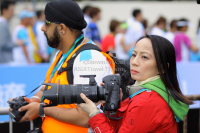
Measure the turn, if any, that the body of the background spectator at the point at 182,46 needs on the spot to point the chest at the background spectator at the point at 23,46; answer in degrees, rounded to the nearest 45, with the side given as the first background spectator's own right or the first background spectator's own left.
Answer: approximately 135° to the first background spectator's own right

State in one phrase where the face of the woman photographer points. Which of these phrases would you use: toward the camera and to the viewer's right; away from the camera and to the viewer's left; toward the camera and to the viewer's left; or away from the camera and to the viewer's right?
toward the camera and to the viewer's left

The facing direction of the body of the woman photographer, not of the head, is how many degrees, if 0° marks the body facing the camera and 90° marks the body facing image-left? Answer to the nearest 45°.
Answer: approximately 90°

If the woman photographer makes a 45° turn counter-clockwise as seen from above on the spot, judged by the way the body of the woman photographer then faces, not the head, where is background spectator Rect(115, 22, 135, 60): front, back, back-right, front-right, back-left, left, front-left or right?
back-right

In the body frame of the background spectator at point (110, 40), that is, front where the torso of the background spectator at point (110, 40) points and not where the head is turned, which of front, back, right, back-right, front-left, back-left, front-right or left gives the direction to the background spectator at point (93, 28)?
back-right

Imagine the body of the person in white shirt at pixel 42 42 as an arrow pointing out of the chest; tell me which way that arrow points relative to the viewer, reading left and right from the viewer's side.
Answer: facing to the right of the viewer

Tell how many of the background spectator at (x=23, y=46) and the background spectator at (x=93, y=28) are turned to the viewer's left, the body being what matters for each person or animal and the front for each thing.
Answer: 0
